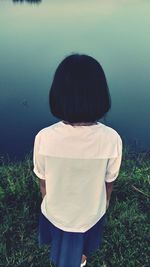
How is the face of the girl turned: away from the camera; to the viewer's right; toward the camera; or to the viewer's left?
away from the camera

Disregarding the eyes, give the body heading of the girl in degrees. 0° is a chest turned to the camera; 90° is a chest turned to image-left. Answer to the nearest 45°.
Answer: approximately 180°
